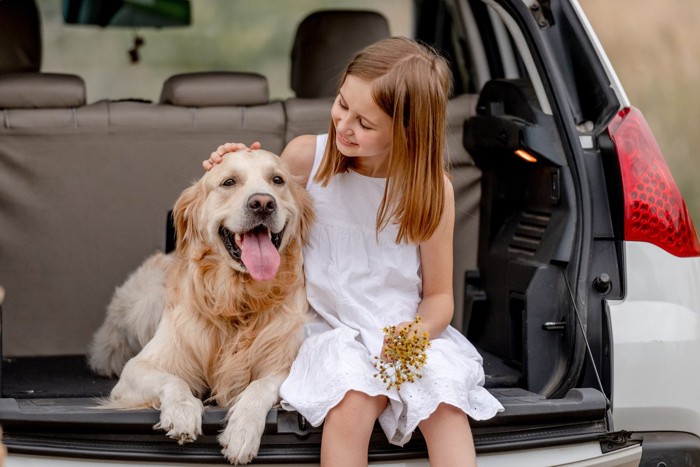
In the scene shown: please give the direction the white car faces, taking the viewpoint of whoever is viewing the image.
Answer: facing away from the viewer

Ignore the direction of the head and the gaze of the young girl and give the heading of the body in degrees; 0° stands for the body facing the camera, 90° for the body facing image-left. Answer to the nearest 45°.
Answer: approximately 0°
